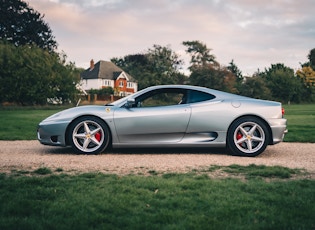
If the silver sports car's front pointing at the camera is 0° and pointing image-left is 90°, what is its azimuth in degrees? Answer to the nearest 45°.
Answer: approximately 90°

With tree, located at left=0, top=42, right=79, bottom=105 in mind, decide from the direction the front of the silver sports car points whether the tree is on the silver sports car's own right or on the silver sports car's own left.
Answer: on the silver sports car's own right

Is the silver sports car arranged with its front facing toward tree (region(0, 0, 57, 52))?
no
